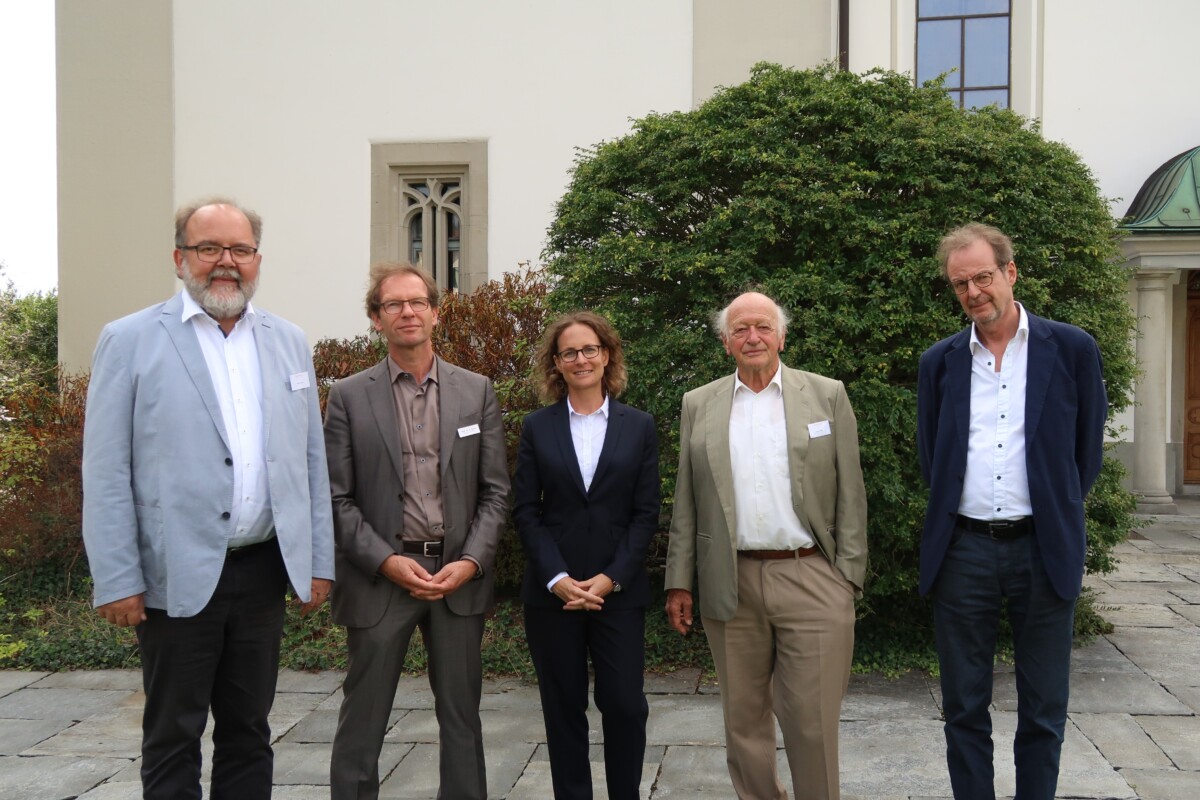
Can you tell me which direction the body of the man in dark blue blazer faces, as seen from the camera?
toward the camera

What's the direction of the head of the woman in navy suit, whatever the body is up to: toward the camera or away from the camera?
toward the camera

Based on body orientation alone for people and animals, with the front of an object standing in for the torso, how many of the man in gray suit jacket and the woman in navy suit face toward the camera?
2

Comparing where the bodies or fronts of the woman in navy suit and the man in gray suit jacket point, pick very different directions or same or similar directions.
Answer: same or similar directions

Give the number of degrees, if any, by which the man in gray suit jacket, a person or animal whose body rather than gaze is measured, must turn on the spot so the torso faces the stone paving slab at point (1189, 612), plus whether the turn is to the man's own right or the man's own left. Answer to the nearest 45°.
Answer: approximately 135° to the man's own left

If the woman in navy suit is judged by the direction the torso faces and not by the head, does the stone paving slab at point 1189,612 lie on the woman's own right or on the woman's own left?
on the woman's own left

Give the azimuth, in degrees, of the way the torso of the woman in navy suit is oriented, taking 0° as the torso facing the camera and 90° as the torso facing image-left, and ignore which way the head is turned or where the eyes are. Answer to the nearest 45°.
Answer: approximately 0°

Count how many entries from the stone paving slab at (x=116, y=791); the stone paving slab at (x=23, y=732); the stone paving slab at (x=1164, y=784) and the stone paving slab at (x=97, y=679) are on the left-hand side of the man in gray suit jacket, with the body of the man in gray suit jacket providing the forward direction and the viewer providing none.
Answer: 1

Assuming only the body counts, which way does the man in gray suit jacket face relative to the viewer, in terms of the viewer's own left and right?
facing the viewer

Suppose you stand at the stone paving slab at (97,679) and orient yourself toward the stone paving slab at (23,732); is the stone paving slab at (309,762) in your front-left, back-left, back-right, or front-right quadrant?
front-left

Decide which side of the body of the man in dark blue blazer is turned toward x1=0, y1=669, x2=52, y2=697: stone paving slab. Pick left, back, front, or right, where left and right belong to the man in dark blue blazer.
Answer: right

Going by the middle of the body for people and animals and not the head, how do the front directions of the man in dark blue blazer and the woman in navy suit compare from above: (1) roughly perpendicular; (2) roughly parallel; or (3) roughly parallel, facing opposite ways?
roughly parallel

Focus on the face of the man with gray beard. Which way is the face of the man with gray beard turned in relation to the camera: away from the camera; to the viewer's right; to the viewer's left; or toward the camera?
toward the camera

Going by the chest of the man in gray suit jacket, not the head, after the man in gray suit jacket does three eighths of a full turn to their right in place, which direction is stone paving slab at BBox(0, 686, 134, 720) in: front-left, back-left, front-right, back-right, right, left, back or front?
front

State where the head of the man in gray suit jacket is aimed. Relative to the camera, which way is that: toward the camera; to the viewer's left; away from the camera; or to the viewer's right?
toward the camera

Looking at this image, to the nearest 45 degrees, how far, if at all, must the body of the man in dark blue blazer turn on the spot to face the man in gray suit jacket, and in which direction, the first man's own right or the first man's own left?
approximately 90° to the first man's own right
